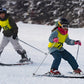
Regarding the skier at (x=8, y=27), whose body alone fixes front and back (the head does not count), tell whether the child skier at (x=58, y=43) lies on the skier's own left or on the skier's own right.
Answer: on the skier's own left

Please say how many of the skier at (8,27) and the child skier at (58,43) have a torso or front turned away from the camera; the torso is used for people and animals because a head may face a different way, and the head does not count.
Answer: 0

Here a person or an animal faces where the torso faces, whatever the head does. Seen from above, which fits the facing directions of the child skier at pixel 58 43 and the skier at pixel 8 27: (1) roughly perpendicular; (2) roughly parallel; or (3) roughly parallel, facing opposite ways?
roughly perpendicular
